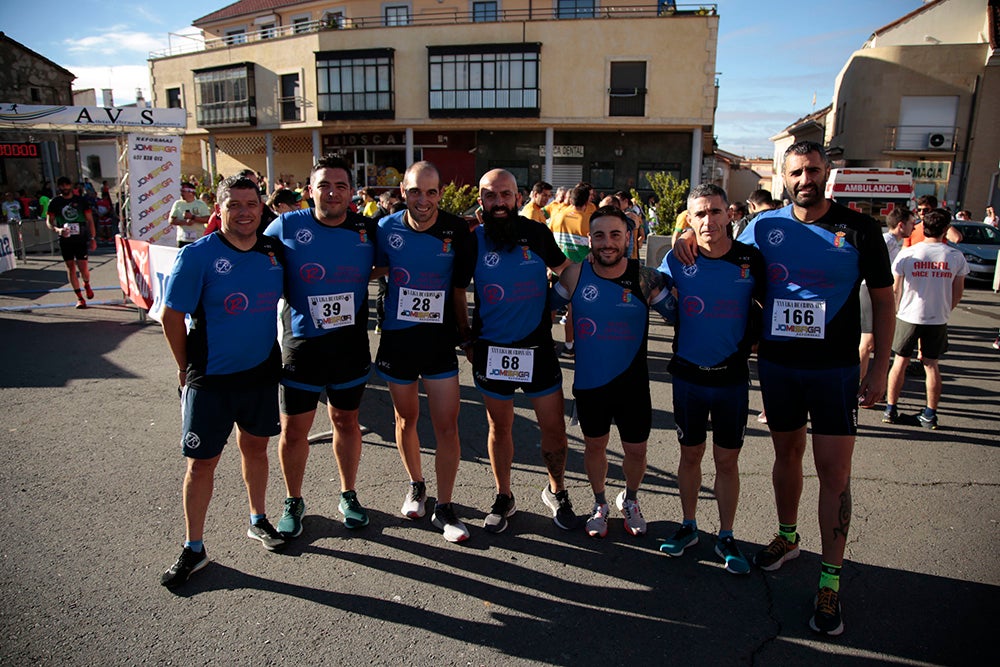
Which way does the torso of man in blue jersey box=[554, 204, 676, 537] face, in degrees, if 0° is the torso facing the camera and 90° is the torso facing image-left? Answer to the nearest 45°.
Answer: approximately 0°

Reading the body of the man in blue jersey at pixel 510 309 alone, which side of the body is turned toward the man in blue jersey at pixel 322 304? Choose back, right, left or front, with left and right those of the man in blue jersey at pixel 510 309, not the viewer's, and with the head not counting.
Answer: right

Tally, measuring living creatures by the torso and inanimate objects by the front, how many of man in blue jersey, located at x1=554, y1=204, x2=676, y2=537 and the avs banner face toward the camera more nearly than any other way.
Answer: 2

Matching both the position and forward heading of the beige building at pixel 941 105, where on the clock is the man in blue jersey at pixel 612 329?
The man in blue jersey is roughly at 12 o'clock from the beige building.

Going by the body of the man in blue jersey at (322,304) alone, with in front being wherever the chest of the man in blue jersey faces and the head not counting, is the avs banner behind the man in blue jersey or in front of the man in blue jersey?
behind

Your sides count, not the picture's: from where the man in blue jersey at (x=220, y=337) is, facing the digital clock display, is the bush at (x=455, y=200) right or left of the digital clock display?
right
